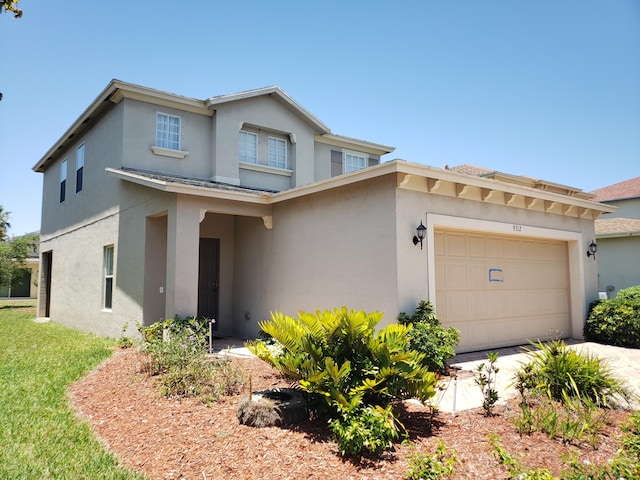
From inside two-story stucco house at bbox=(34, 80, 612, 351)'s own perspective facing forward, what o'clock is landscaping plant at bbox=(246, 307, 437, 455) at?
The landscaping plant is roughly at 1 o'clock from the two-story stucco house.

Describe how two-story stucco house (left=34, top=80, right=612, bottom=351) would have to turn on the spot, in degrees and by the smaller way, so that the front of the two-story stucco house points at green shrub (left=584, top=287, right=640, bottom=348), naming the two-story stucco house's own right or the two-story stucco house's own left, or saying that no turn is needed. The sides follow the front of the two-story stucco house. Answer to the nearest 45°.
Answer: approximately 45° to the two-story stucco house's own left

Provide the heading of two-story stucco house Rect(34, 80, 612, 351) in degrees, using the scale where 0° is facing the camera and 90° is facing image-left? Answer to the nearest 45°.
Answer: approximately 315°

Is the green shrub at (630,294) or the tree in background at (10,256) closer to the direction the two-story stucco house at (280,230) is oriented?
the green shrub

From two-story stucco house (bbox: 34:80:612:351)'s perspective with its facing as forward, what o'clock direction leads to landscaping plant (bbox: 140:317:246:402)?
The landscaping plant is roughly at 2 o'clock from the two-story stucco house.

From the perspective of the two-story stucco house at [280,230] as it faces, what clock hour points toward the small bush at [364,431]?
The small bush is roughly at 1 o'clock from the two-story stucco house.

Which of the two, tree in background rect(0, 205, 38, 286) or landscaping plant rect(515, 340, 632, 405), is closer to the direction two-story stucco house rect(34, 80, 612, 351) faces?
the landscaping plant
